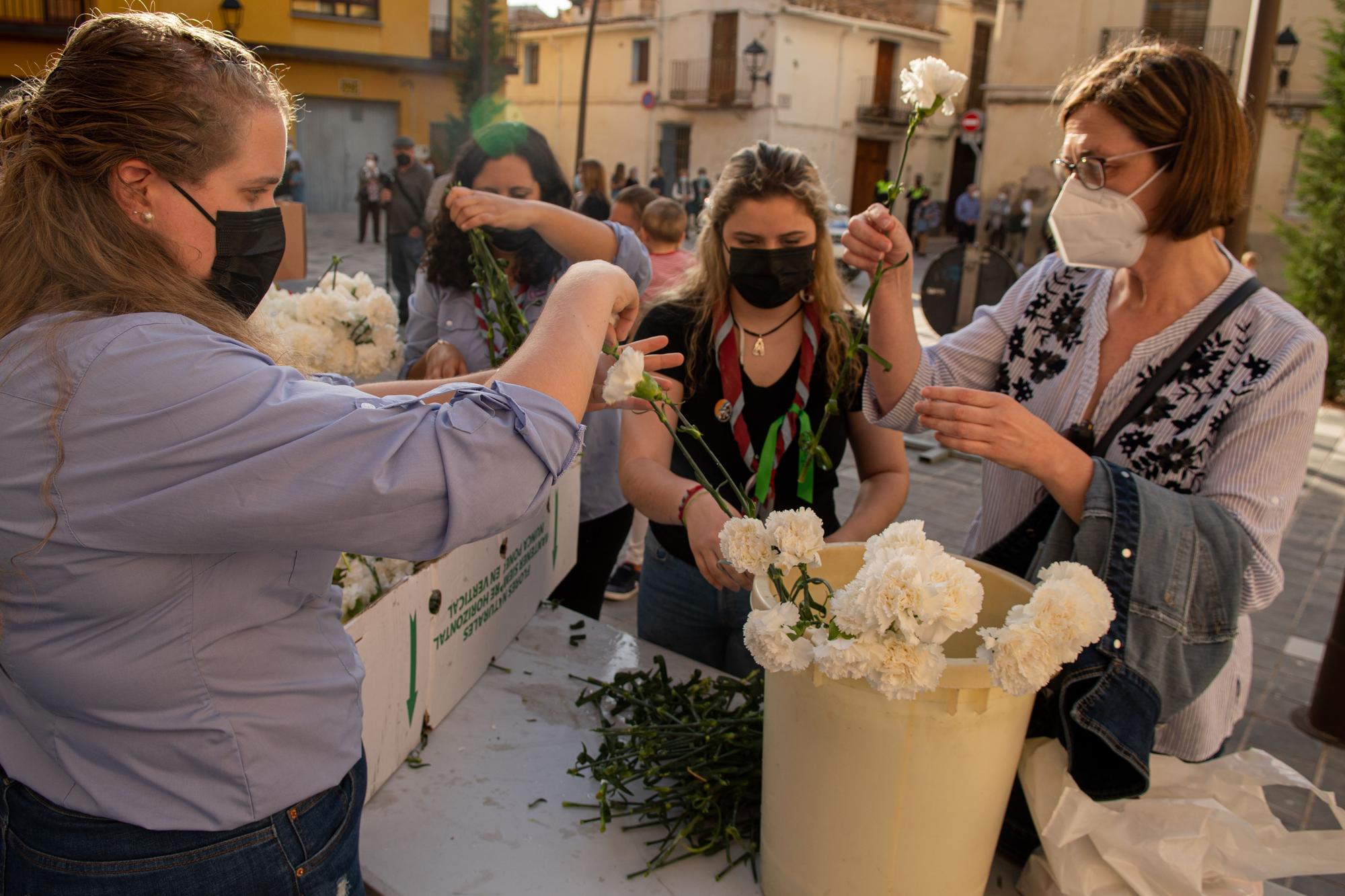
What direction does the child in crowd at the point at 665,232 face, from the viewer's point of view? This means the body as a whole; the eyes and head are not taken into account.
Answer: away from the camera

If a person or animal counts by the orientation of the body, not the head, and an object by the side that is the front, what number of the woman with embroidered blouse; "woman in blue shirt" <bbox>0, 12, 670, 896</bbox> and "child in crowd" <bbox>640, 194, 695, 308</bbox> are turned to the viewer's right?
1

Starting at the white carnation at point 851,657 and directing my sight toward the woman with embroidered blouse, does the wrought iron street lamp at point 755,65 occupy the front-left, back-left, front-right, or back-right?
front-left

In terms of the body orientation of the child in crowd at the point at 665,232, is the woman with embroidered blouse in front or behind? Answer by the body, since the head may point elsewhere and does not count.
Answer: behind

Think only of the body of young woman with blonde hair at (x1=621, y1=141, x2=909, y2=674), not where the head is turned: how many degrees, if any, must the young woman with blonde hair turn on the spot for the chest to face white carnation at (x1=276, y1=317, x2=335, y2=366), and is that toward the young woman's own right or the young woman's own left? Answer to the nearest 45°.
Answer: approximately 90° to the young woman's own right

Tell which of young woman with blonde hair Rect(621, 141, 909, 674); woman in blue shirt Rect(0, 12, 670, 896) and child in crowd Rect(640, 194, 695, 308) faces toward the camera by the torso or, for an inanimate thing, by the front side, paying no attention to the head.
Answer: the young woman with blonde hair

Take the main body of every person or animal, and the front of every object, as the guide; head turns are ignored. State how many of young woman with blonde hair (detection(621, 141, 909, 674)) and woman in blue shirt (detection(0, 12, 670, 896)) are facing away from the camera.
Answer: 0

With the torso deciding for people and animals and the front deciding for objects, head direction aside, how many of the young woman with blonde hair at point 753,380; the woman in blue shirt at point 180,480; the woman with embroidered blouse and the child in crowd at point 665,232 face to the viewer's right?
1

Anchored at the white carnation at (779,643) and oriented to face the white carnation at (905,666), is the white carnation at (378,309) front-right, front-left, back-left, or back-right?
back-left

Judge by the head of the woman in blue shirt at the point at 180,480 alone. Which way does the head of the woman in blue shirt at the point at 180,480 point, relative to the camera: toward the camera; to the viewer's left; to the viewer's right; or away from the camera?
to the viewer's right

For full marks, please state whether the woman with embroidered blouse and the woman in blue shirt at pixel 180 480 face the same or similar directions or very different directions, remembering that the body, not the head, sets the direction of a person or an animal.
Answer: very different directions

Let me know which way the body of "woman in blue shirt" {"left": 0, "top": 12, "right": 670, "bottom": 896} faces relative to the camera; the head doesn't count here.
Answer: to the viewer's right

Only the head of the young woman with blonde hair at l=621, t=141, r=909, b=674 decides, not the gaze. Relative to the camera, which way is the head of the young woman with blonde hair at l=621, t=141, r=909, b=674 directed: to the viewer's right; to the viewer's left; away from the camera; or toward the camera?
toward the camera

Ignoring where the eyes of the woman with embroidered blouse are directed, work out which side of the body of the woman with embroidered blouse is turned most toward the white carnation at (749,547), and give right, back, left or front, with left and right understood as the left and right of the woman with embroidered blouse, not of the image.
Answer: front

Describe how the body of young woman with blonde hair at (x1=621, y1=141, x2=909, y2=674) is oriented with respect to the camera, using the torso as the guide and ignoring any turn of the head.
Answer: toward the camera

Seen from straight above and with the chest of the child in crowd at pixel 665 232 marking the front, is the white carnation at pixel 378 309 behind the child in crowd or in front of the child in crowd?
behind
